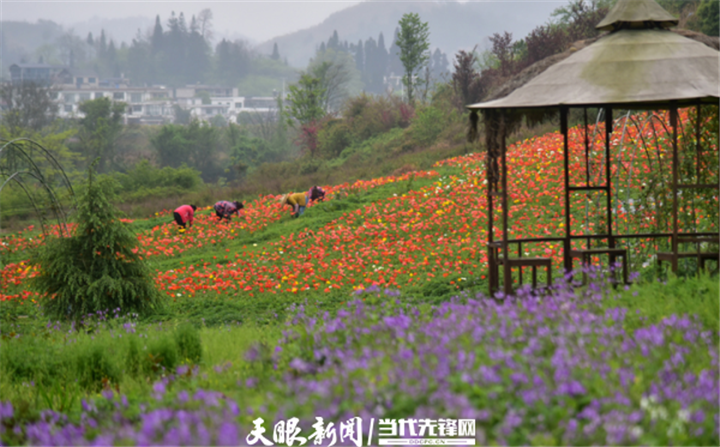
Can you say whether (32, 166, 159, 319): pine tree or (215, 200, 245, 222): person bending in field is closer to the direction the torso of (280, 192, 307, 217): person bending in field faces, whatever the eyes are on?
the person bending in field

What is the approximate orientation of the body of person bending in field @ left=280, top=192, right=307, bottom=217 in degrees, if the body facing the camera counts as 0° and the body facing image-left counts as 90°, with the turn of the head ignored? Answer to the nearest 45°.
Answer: approximately 90°

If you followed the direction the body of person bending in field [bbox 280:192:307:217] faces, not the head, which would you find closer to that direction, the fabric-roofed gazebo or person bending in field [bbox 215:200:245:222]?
the person bending in field

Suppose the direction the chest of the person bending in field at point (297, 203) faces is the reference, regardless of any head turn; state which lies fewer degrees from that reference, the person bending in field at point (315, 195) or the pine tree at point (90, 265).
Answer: the pine tree

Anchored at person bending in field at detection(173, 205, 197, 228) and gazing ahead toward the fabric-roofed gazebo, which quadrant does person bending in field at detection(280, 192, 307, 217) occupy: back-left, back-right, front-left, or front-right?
front-left

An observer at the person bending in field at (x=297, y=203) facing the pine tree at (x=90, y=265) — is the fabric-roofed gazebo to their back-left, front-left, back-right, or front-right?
front-left

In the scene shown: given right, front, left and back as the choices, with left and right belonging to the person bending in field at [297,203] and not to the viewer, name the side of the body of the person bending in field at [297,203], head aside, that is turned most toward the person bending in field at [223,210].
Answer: front

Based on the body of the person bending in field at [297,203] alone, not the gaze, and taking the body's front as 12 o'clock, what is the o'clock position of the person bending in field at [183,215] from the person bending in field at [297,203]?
the person bending in field at [183,215] is roughly at 12 o'clock from the person bending in field at [297,203].

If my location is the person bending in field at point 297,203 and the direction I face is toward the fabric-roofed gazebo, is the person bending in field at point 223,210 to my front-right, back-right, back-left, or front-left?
back-right

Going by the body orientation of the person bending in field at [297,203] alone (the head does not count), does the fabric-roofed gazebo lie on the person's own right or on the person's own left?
on the person's own left
